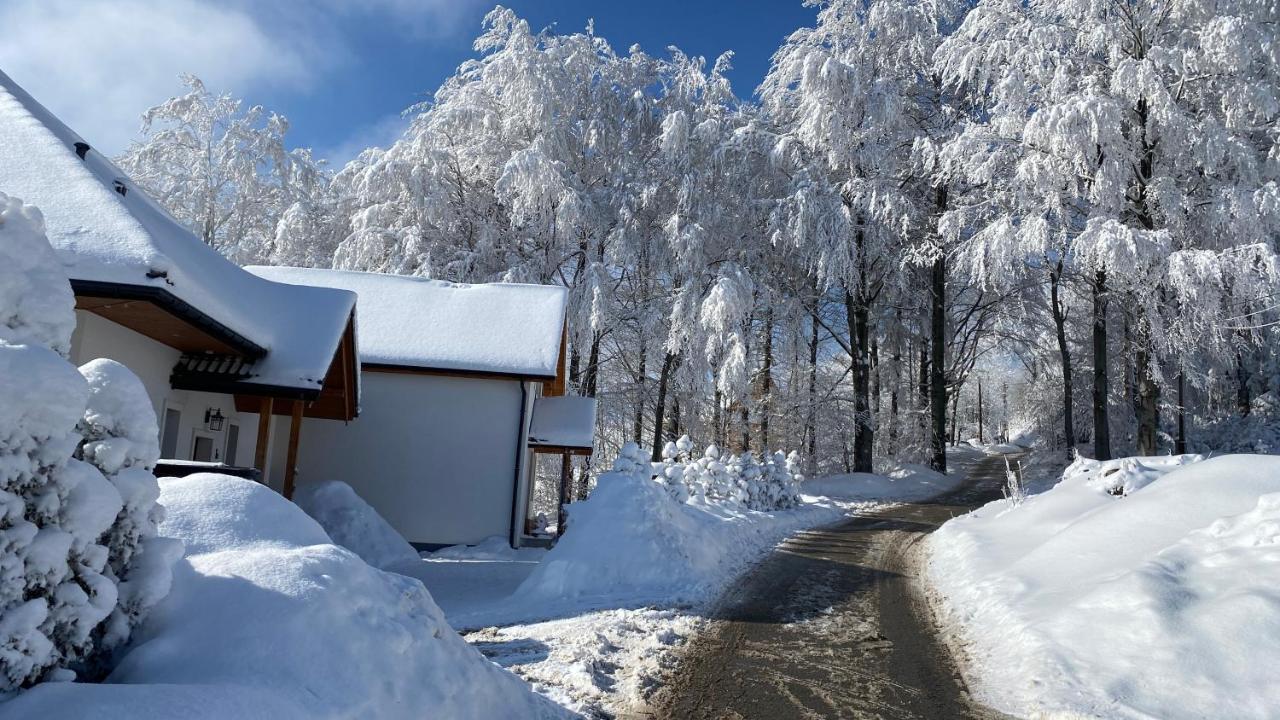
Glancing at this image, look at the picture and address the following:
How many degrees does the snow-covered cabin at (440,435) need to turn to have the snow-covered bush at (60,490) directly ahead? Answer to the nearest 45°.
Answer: approximately 90° to its right

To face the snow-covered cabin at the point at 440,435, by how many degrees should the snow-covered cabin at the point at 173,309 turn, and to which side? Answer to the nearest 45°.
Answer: approximately 90° to its left

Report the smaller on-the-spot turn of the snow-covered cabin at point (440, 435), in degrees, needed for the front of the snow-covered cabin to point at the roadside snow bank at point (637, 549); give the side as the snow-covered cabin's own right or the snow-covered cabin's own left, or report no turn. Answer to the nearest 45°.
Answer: approximately 90° to the snow-covered cabin's own right

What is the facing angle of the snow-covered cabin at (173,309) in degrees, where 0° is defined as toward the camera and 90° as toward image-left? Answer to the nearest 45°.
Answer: approximately 315°

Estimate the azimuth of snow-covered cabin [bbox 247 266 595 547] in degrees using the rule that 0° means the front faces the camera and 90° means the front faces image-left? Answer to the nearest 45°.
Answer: approximately 270°

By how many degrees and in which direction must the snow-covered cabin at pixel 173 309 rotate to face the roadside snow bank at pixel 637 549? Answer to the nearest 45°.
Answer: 0° — it already faces it

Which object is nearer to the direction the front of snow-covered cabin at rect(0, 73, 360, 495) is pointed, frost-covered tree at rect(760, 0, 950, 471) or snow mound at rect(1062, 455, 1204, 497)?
the snow mound
